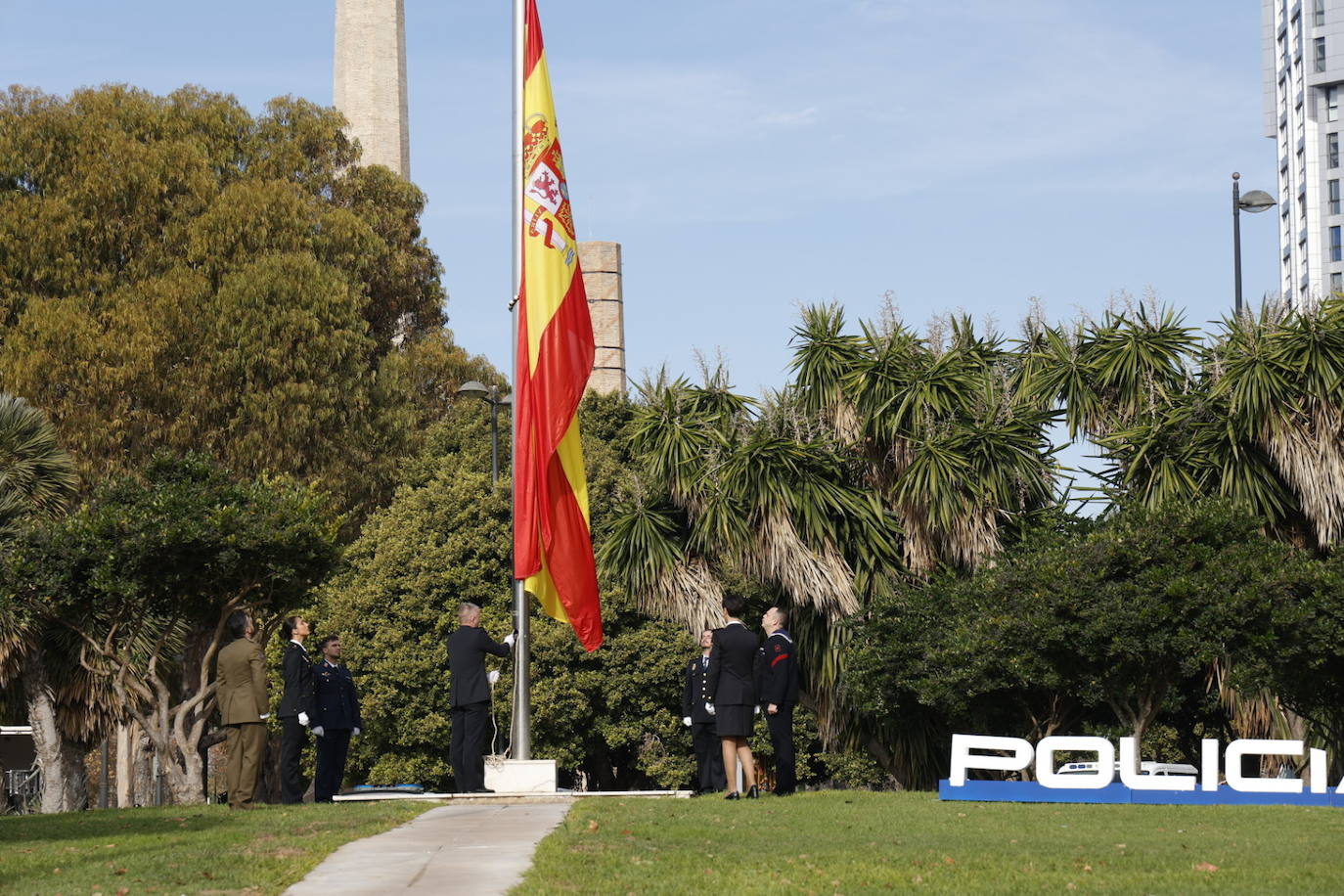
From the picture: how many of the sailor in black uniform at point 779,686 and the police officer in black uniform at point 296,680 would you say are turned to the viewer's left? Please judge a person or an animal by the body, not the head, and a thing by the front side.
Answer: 1

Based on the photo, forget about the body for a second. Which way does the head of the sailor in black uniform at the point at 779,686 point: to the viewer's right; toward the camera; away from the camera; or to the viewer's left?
to the viewer's left

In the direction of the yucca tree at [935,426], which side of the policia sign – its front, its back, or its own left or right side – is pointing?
back

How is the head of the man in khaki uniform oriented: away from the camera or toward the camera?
away from the camera

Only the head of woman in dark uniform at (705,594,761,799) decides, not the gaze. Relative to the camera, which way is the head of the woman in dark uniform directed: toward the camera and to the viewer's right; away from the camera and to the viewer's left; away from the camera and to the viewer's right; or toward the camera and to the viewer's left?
away from the camera and to the viewer's left

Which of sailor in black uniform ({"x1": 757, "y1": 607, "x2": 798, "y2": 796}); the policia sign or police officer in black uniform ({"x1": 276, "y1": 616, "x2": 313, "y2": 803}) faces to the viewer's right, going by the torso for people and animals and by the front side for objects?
police officer in black uniform ({"x1": 276, "y1": 616, "x2": 313, "y2": 803})

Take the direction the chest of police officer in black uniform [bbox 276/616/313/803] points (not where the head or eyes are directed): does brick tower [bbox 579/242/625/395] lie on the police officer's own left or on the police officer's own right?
on the police officer's own left

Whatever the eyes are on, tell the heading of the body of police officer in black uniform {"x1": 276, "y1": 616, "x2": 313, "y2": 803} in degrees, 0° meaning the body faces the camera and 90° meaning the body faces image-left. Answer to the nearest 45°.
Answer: approximately 270°

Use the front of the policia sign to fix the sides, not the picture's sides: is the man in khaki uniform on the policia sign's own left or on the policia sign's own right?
on the policia sign's own right

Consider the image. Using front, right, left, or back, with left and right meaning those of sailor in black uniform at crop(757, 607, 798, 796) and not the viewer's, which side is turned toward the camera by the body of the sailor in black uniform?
left
